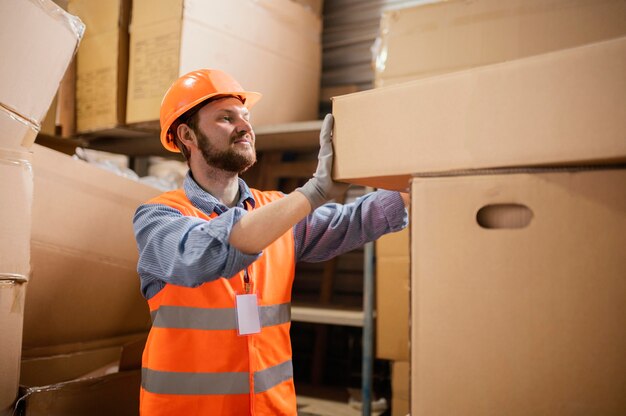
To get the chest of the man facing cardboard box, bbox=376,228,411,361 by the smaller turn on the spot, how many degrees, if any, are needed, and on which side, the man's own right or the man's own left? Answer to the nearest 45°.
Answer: approximately 90° to the man's own left

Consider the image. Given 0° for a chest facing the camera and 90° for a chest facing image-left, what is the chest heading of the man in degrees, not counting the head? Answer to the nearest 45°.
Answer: approximately 315°

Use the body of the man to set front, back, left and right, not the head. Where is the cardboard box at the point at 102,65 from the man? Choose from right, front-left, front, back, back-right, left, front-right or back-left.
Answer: back

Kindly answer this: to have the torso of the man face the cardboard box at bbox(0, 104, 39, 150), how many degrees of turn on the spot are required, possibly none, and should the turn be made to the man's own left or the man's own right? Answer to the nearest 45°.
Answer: approximately 135° to the man's own right

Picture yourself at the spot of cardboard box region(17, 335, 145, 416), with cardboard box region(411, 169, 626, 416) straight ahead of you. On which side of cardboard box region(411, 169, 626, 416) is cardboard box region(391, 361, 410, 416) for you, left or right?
left

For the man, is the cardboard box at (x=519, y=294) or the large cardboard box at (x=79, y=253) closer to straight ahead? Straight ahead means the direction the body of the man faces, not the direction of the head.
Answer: the cardboard box

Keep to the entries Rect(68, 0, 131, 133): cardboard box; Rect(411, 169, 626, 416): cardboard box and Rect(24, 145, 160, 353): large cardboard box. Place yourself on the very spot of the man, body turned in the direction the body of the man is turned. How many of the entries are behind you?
2

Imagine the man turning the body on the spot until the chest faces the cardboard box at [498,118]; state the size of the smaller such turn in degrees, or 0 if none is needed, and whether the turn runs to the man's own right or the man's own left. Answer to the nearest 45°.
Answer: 0° — they already face it
